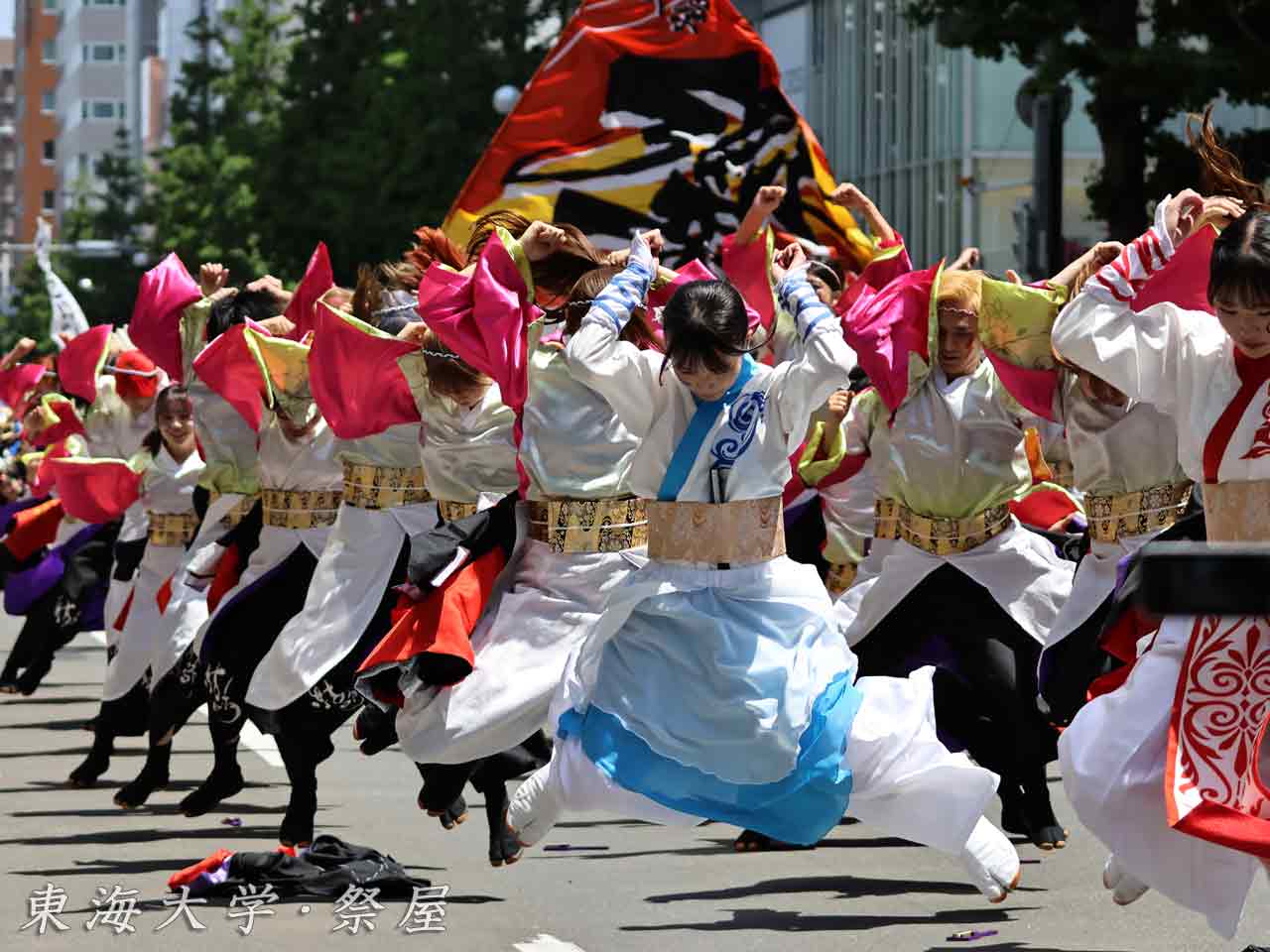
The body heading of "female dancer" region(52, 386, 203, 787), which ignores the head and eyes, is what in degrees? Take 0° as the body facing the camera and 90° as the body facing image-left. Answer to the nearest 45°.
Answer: approximately 0°

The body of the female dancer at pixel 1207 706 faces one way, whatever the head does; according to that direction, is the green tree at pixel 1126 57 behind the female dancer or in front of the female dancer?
behind

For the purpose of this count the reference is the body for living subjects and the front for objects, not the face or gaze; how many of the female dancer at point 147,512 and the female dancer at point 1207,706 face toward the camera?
2

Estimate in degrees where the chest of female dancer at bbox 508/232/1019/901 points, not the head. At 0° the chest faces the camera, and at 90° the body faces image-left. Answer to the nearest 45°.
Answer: approximately 0°

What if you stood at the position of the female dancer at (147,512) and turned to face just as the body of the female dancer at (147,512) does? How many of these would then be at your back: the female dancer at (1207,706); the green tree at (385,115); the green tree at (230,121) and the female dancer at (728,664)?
2

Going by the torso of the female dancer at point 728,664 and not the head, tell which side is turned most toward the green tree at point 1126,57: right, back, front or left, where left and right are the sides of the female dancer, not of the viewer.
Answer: back

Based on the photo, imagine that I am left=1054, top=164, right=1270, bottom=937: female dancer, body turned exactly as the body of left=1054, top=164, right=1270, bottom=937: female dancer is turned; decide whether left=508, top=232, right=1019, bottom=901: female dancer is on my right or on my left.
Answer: on my right

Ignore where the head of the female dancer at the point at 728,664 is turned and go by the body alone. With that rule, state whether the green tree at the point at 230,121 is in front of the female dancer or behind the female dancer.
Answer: behind
